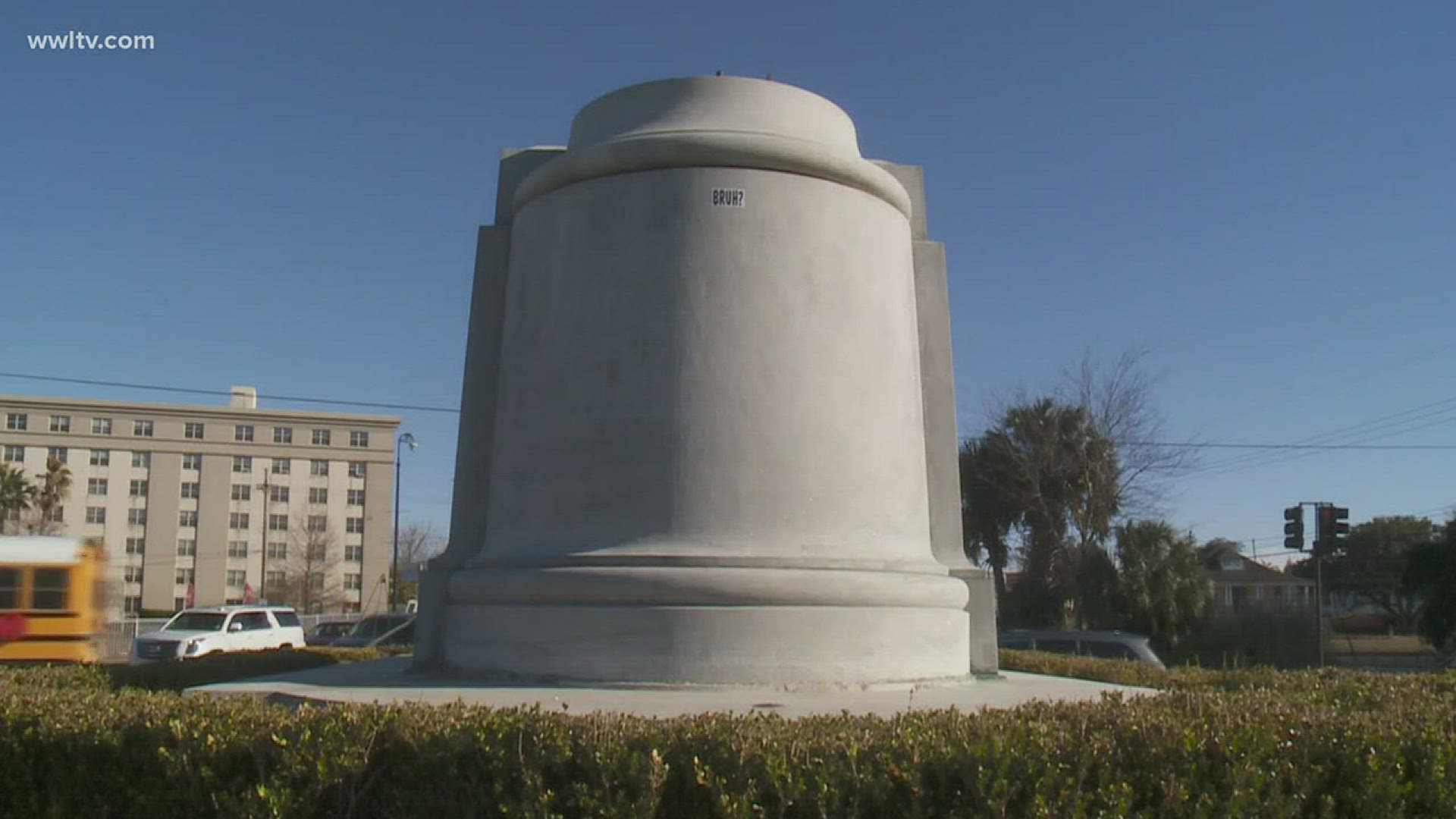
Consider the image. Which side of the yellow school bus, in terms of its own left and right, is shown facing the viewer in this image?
left
